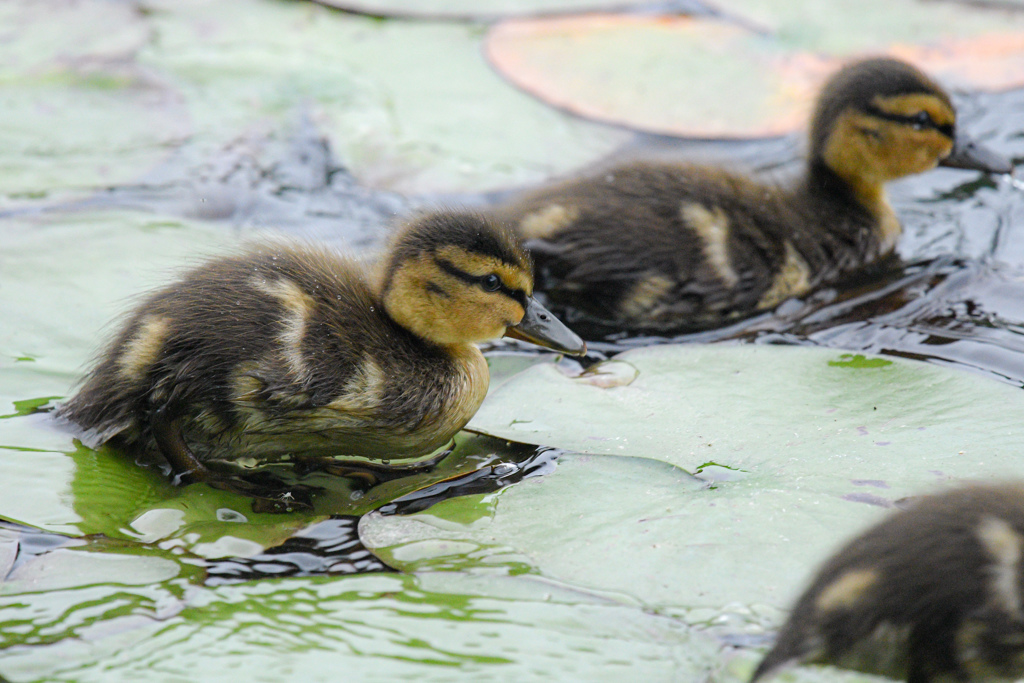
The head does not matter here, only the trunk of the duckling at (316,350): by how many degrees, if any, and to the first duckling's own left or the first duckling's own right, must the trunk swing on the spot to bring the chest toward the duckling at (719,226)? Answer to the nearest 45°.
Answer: approximately 45° to the first duckling's own left

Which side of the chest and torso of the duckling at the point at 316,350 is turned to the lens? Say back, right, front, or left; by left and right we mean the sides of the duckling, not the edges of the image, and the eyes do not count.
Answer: right

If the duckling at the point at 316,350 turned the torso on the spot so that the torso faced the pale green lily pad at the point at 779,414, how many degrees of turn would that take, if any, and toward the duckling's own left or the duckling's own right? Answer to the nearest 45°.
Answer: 0° — it already faces it

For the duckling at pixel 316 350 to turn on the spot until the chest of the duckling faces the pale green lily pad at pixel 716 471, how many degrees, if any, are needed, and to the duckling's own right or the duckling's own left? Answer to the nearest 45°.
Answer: approximately 45° to the duckling's own right
